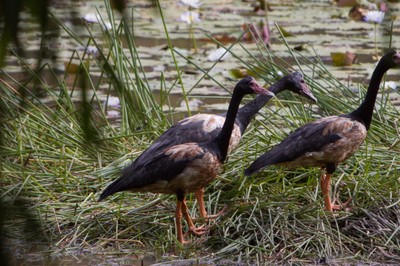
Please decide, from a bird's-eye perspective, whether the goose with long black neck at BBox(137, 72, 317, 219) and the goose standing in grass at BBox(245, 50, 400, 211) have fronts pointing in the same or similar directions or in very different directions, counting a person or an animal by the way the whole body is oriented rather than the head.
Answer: same or similar directions

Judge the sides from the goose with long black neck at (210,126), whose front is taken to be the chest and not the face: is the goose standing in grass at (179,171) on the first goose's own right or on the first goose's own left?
on the first goose's own right

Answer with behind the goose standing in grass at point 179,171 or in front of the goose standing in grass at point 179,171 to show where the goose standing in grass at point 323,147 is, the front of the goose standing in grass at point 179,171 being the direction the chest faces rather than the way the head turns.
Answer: in front

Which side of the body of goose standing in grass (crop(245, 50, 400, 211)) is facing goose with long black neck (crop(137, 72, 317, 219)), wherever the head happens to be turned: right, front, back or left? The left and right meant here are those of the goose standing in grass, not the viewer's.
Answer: back

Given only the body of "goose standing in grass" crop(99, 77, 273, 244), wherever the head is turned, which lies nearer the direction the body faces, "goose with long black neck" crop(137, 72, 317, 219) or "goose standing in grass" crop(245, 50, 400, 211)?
the goose standing in grass

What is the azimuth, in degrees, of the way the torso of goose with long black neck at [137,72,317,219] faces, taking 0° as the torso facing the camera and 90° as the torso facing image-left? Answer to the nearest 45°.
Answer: approximately 270°

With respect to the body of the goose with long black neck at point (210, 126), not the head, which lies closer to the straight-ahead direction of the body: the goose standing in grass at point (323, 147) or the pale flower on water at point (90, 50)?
the goose standing in grass

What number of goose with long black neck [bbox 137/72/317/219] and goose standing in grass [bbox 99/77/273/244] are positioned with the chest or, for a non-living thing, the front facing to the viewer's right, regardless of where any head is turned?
2

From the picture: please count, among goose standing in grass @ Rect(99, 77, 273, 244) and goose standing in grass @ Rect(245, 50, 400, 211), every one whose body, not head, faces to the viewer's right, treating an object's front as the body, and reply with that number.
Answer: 2

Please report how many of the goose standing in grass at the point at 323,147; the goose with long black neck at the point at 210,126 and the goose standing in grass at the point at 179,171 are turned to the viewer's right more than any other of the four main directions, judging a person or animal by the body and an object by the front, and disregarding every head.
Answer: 3

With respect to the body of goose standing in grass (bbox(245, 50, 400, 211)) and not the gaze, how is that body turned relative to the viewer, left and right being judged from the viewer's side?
facing to the right of the viewer

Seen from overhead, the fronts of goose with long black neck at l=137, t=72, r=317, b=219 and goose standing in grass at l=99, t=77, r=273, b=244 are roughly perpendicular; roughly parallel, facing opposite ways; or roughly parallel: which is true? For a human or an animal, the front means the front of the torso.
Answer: roughly parallel

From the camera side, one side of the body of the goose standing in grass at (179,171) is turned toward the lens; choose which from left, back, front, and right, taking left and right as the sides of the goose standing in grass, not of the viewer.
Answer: right
